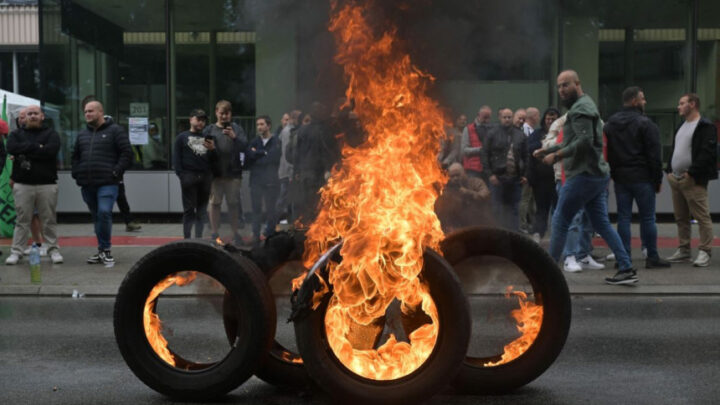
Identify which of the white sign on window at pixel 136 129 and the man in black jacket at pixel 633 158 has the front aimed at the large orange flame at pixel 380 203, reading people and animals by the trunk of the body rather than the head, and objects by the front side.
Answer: the white sign on window

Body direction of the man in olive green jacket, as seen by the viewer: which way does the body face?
to the viewer's left

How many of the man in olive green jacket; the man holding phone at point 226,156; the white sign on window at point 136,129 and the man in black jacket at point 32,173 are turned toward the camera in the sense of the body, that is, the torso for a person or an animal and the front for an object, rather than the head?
3

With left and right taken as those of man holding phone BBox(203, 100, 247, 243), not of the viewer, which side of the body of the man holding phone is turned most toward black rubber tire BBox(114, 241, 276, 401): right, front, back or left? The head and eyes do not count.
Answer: front

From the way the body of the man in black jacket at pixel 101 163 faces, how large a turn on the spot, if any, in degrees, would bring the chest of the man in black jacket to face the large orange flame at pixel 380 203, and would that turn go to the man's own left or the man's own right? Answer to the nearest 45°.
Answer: approximately 45° to the man's own left

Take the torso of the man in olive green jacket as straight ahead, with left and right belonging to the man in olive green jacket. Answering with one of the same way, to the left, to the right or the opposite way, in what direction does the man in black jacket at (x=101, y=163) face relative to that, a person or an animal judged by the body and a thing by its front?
to the left

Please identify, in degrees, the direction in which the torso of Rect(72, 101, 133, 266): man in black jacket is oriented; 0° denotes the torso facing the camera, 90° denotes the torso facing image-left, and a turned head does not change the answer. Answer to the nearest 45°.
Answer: approximately 45°

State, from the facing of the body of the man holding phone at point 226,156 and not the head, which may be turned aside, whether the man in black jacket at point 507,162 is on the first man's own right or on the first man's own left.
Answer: on the first man's own left

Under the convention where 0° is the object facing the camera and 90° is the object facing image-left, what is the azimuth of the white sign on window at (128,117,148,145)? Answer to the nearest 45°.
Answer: approximately 0°

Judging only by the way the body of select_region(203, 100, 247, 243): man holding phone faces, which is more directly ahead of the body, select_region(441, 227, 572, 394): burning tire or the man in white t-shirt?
the burning tire

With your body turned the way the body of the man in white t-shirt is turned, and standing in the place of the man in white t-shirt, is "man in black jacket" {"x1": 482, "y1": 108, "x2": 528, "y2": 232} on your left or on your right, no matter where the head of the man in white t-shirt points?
on your right

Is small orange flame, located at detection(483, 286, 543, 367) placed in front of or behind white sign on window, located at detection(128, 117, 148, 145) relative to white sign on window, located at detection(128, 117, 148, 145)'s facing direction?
in front

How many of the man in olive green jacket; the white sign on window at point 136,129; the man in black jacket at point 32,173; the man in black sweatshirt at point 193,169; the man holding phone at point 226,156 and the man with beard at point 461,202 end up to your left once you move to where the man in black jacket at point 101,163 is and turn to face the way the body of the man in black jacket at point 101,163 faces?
4

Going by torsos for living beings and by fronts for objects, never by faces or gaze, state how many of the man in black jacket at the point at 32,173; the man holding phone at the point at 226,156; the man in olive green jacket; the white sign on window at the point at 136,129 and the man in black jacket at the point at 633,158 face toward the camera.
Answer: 3
